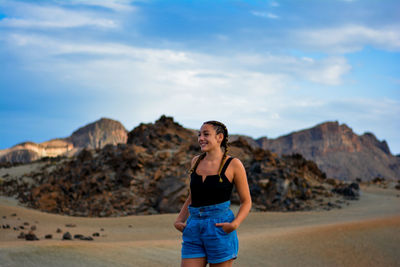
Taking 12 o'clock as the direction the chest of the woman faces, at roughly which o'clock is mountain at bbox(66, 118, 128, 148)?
The mountain is roughly at 4 o'clock from the woman.

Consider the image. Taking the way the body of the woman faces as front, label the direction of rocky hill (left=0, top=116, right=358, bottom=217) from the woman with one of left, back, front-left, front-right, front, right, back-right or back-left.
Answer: back-right

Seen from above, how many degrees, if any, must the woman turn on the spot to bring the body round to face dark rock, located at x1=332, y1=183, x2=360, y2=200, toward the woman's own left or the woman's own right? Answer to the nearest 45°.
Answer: approximately 135° to the woman's own right

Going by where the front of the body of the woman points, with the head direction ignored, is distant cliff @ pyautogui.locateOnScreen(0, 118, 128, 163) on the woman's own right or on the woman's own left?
on the woman's own right

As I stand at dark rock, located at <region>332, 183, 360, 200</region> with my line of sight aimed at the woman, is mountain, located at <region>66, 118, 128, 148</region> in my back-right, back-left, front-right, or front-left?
back-right

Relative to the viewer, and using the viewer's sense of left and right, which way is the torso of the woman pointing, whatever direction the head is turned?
facing the viewer and to the left of the viewer
